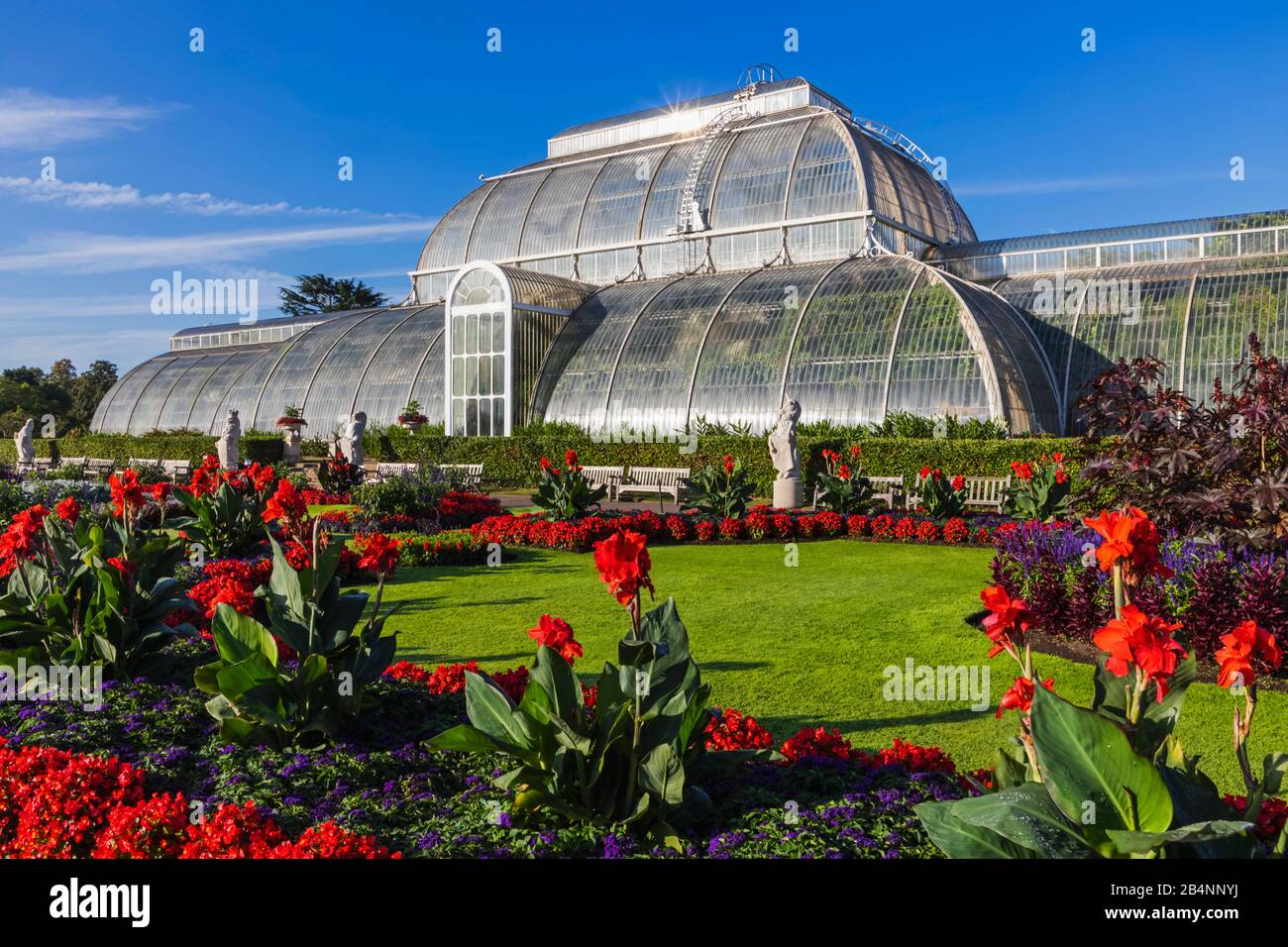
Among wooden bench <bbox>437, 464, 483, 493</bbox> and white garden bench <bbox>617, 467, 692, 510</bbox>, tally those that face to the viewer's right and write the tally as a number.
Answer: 0

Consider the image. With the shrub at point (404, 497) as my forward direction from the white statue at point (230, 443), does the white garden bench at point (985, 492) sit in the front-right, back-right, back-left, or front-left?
front-left

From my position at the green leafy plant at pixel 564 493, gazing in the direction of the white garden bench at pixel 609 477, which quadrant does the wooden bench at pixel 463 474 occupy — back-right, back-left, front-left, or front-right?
front-left

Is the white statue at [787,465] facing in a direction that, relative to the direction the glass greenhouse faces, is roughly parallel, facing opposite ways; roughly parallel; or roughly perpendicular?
roughly parallel

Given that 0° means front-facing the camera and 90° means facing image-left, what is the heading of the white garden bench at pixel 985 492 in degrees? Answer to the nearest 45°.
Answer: approximately 45°

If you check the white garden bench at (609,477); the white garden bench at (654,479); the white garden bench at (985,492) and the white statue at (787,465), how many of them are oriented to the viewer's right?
0

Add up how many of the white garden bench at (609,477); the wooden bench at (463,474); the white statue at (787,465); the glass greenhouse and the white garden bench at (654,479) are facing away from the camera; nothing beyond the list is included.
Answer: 0

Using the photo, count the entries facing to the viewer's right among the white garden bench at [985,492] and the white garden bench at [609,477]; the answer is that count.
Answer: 0

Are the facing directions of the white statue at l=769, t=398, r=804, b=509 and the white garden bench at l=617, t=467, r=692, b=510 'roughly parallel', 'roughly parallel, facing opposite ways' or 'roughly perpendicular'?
roughly parallel

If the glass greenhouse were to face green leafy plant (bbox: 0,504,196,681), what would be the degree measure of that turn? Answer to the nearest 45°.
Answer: approximately 45° to its left

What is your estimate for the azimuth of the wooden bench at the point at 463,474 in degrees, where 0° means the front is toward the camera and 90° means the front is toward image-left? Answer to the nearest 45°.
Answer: approximately 45°

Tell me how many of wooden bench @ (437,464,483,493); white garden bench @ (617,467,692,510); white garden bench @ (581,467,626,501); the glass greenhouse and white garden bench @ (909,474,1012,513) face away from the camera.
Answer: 0

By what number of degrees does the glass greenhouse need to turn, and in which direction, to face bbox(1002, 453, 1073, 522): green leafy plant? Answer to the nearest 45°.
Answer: approximately 45° to its left

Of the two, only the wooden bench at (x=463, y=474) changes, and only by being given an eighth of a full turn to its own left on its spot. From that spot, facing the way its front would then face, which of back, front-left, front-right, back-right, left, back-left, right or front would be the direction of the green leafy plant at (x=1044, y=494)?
front-left

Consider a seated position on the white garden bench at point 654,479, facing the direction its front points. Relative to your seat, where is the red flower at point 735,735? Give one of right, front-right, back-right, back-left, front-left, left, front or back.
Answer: front-left
